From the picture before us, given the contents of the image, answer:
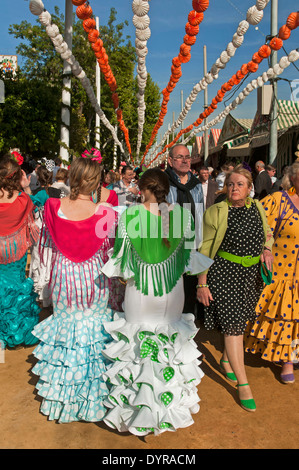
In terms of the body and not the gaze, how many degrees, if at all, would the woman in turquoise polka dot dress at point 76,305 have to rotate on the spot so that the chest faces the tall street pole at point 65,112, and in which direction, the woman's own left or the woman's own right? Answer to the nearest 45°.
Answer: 0° — they already face it

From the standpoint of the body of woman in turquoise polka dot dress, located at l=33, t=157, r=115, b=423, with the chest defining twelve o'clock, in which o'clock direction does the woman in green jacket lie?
The woman in green jacket is roughly at 3 o'clock from the woman in turquoise polka dot dress.

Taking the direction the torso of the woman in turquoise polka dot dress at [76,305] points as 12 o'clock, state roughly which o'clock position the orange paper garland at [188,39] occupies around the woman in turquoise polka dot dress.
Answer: The orange paper garland is roughly at 1 o'clock from the woman in turquoise polka dot dress.

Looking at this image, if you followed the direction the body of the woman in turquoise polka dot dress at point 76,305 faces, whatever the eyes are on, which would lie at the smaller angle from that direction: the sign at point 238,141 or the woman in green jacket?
the sign

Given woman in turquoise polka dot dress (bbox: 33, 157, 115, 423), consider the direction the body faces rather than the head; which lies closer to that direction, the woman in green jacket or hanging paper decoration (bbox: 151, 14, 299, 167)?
the hanging paper decoration

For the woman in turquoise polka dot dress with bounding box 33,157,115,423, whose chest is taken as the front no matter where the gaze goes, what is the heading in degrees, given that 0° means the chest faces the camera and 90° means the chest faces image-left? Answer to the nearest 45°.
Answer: approximately 180°

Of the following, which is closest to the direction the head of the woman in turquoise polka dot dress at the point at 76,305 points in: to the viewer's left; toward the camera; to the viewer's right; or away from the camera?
away from the camera
